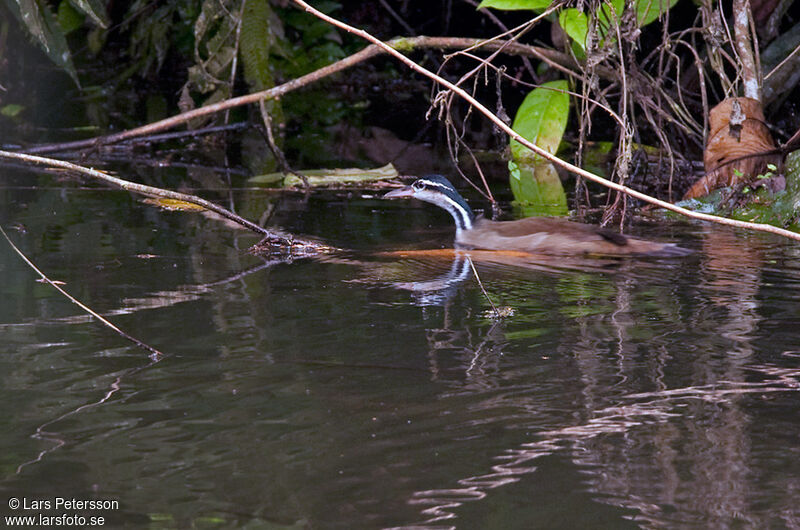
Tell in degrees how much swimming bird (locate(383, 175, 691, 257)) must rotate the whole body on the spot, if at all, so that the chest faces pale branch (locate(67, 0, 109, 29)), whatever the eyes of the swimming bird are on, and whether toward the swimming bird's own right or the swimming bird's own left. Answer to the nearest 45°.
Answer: approximately 45° to the swimming bird's own right

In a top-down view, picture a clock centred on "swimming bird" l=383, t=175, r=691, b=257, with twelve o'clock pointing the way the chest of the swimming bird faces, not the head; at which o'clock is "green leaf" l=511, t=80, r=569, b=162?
The green leaf is roughly at 3 o'clock from the swimming bird.

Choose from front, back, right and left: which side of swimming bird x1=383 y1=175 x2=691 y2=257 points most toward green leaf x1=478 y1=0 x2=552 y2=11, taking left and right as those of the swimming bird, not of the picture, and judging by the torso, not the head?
right

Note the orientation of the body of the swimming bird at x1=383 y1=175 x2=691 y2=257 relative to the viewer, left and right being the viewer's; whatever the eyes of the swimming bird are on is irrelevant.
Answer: facing to the left of the viewer

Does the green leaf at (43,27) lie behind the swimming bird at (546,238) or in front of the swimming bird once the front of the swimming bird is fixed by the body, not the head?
in front

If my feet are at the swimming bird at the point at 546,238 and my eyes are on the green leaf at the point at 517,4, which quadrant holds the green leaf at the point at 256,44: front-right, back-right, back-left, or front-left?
front-left

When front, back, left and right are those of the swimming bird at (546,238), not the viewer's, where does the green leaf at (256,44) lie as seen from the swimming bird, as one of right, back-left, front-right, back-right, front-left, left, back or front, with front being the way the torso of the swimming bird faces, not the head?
front-right
